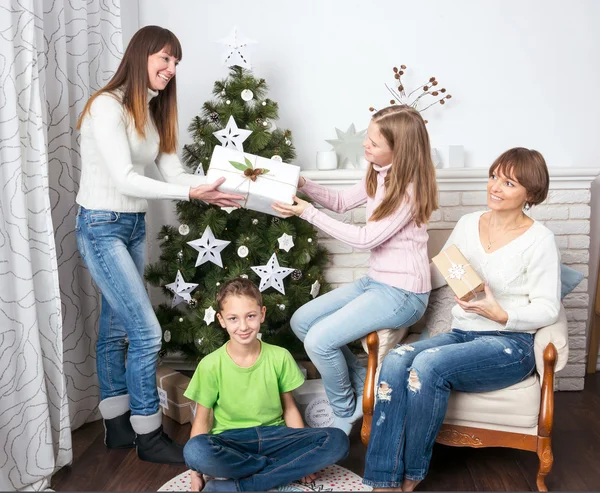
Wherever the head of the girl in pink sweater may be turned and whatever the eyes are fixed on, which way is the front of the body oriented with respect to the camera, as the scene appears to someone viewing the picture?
to the viewer's left

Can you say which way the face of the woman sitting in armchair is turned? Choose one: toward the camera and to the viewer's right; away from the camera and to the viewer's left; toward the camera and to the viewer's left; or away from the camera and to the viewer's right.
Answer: toward the camera and to the viewer's left

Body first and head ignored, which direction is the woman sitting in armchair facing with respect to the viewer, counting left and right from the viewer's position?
facing the viewer and to the left of the viewer

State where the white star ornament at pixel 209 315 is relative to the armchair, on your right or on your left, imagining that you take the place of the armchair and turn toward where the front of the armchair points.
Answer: on your right

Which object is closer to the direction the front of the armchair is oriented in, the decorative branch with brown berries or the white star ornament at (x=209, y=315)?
the white star ornament

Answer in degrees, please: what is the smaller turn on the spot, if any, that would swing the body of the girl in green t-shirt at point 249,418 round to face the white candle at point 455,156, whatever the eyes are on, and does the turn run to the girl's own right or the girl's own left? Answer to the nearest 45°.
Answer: approximately 135° to the girl's own left

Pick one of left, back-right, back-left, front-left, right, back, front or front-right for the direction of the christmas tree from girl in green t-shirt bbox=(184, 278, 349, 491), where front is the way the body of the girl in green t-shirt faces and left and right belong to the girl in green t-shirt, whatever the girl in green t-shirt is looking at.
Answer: back

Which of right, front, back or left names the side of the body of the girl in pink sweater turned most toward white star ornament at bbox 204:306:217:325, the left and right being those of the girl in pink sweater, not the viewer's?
front

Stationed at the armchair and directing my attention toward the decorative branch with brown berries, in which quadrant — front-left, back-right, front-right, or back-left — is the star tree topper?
front-left

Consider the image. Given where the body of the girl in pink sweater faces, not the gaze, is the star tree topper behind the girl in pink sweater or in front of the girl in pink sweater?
in front

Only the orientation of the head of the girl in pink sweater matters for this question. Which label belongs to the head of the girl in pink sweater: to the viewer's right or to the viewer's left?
to the viewer's left

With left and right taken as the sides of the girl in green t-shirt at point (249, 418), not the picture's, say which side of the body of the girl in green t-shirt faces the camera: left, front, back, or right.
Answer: front

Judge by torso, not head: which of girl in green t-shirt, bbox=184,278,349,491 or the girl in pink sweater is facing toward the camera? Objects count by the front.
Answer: the girl in green t-shirt

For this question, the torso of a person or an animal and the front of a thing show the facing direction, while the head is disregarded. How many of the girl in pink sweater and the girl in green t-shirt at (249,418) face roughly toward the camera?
1

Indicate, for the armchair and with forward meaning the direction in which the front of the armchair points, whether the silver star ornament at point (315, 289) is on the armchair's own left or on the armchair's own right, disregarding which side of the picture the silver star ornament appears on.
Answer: on the armchair's own right
